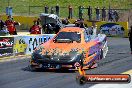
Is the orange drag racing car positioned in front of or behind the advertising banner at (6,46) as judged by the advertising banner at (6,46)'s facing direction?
in front

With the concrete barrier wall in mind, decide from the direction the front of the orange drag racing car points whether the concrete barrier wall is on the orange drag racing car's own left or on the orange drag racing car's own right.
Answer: on the orange drag racing car's own right

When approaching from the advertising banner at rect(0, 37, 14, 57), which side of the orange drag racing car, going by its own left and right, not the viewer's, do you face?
right

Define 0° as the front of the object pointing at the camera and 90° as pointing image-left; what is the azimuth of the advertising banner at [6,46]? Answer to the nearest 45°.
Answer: approximately 0°

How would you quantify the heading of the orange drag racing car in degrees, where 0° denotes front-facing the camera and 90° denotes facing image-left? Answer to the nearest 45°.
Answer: approximately 45°
